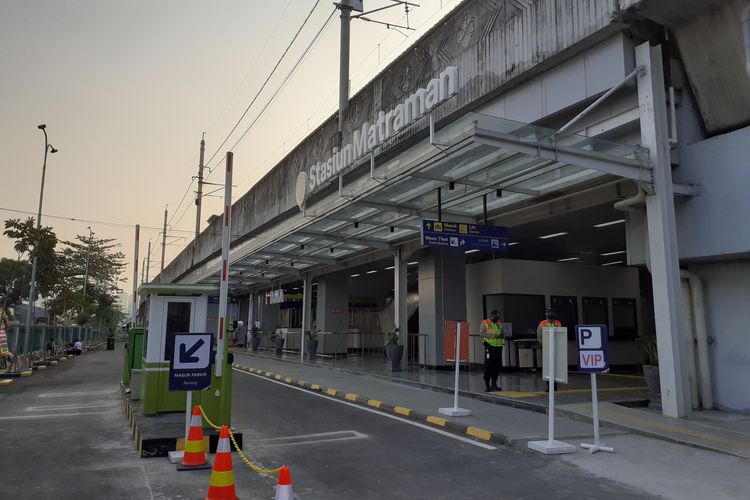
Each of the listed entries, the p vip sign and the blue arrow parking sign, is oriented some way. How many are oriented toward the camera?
2

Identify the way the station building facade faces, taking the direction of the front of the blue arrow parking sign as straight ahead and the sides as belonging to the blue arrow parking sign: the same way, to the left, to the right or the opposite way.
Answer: to the right

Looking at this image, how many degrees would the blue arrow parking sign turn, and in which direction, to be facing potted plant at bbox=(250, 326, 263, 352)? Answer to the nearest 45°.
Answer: approximately 180°

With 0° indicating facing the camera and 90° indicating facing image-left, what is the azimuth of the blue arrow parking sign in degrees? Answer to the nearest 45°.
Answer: approximately 0°

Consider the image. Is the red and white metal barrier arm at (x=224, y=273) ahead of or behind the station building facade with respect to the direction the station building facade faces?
ahead

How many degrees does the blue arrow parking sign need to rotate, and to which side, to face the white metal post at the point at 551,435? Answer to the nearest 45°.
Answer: approximately 90° to its left

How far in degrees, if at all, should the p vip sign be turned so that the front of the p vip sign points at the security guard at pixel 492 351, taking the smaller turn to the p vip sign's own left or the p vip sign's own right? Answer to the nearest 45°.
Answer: approximately 135° to the p vip sign's own right

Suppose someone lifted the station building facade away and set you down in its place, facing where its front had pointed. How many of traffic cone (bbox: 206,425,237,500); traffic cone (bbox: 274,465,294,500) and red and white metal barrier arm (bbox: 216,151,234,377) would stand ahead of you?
3

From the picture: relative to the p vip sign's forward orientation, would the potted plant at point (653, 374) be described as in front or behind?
behind
